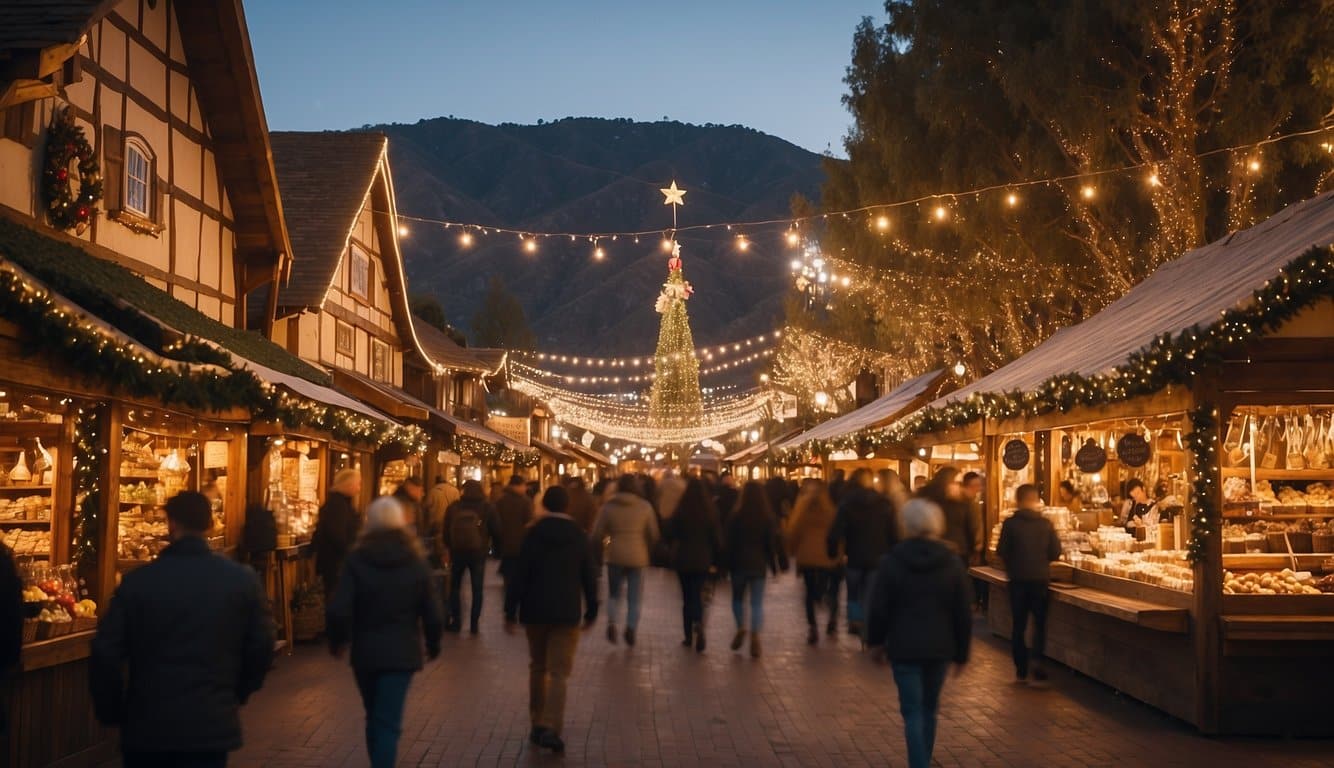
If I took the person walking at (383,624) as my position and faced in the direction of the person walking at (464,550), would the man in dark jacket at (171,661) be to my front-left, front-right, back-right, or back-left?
back-left

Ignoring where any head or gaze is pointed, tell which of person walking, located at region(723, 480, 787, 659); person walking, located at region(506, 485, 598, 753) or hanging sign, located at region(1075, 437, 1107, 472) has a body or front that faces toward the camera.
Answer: the hanging sign

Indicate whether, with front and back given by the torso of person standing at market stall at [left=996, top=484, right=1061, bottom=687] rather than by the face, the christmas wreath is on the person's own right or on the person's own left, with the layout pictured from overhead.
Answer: on the person's own left

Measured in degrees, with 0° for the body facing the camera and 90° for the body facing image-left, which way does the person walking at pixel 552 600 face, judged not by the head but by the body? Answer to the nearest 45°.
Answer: approximately 180°

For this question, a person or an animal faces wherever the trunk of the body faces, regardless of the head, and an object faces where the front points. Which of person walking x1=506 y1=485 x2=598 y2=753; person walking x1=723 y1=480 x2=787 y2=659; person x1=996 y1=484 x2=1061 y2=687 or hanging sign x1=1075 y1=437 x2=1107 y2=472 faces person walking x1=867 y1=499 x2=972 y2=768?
the hanging sign

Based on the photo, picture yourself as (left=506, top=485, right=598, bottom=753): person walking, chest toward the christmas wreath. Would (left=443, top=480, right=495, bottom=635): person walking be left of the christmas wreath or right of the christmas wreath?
right

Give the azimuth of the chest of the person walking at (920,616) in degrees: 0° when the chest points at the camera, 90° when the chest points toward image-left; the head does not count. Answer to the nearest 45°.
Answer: approximately 180°

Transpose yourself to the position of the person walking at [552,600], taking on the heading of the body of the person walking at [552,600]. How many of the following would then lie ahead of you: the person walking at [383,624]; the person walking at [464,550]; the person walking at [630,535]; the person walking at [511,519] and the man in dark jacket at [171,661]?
3

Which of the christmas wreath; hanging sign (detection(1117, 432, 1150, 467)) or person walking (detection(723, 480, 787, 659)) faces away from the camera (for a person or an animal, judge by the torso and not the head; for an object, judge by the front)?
the person walking

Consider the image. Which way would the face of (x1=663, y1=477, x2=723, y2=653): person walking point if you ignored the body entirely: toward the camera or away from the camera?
away from the camera

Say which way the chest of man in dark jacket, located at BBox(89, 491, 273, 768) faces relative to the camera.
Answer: away from the camera

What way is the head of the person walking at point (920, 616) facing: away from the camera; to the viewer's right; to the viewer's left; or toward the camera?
away from the camera
